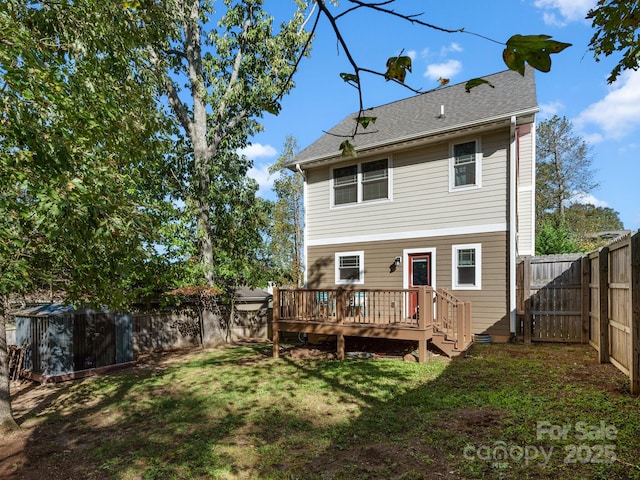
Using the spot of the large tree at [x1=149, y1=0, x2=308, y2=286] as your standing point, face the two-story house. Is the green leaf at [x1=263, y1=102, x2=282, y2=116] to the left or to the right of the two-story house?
right

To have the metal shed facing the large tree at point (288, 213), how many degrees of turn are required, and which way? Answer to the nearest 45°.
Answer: approximately 90° to its left

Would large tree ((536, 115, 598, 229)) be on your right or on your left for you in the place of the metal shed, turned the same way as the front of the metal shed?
on your left

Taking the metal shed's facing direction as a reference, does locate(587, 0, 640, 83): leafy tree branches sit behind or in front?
in front

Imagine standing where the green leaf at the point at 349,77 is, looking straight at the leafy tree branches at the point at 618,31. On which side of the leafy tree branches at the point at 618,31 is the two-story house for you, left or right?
left

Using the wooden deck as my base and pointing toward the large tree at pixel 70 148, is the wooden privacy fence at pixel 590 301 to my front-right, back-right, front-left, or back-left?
back-left

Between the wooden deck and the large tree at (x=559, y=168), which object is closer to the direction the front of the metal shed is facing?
the wooden deck

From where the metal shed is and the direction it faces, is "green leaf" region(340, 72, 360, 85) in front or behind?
in front

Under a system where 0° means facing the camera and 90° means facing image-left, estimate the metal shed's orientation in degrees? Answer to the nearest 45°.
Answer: approximately 315°
